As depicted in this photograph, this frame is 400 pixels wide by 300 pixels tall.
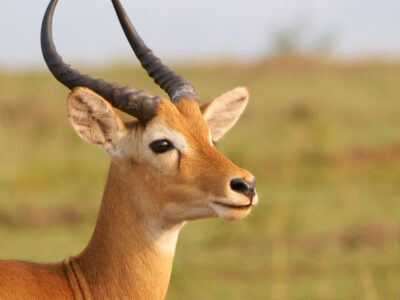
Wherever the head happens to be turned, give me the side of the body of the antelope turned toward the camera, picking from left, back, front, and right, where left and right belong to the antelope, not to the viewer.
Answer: right
